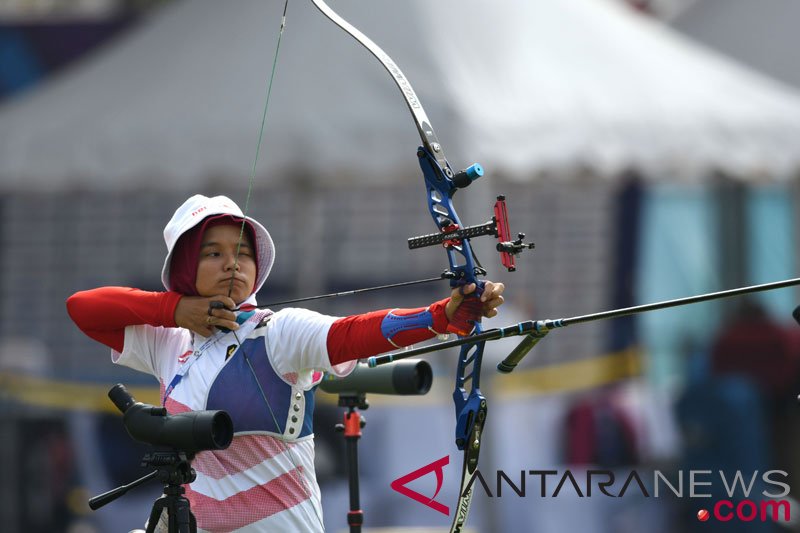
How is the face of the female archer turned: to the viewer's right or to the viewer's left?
to the viewer's right

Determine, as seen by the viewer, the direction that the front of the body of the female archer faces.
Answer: toward the camera

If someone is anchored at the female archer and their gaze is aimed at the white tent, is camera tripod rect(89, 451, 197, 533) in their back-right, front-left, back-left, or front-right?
back-left

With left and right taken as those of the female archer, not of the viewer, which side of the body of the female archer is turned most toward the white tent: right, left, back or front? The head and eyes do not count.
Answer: back
